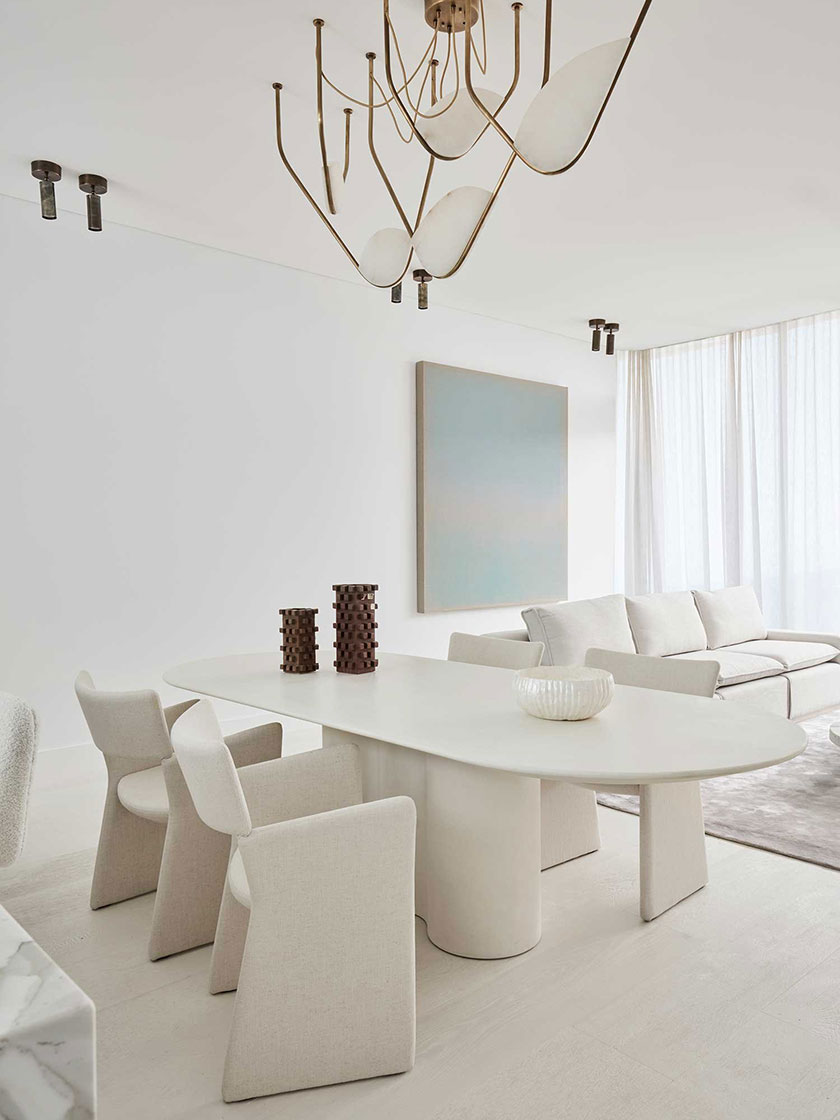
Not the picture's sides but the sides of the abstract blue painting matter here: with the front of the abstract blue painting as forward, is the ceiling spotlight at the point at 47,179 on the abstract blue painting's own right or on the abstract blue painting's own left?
on the abstract blue painting's own right

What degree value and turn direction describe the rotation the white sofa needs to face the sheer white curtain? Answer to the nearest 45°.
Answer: approximately 135° to its left

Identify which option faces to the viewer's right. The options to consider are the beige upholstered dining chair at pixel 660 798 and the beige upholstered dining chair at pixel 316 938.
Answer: the beige upholstered dining chair at pixel 316 938

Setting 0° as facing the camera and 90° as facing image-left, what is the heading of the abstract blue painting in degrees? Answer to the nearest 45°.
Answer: approximately 315°

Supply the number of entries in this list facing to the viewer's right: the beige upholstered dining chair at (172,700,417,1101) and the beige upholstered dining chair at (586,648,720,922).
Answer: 1

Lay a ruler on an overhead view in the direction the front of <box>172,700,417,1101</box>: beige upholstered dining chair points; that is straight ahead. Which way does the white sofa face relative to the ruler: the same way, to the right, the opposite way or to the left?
to the right

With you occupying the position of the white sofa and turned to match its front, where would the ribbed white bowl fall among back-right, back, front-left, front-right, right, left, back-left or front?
front-right

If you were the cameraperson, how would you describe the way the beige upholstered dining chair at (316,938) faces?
facing to the right of the viewer

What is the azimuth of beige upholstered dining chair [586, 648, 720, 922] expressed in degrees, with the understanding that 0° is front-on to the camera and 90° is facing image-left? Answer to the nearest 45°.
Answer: approximately 45°

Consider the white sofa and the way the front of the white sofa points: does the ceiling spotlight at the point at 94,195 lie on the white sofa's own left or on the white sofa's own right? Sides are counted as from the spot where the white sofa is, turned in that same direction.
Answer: on the white sofa's own right

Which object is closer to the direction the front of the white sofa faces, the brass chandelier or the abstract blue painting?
the brass chandelier

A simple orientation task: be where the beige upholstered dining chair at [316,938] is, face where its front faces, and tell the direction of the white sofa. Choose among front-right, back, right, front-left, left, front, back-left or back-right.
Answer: front-left

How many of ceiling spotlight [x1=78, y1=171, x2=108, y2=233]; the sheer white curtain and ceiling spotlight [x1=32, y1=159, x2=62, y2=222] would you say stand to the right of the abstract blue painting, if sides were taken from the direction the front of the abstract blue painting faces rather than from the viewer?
2

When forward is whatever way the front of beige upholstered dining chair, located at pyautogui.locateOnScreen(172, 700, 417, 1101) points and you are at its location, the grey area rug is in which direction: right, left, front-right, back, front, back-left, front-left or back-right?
front-left

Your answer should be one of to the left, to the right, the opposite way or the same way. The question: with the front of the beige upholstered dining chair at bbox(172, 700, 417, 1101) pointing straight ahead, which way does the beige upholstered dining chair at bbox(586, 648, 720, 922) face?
the opposite way
